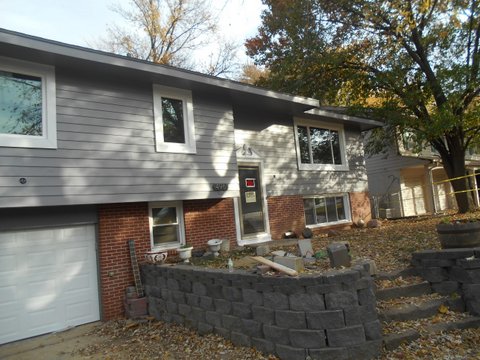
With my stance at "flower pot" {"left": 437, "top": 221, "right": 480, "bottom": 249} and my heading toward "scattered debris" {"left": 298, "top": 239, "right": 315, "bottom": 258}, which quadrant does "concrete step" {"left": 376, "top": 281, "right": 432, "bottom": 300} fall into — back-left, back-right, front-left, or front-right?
front-left

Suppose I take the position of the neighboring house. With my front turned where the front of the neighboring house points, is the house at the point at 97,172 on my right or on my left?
on my right

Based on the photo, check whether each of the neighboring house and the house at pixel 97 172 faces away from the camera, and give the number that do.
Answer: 0

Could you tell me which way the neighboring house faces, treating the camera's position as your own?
facing the viewer and to the right of the viewer

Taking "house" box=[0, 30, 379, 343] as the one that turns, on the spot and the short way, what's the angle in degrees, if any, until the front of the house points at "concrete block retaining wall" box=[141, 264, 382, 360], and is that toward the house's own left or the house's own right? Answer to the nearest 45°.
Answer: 0° — it already faces it

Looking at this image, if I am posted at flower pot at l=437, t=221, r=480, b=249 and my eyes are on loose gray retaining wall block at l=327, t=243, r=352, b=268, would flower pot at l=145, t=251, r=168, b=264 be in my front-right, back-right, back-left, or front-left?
front-right

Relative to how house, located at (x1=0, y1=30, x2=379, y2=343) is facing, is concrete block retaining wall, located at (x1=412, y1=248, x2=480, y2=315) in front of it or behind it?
in front

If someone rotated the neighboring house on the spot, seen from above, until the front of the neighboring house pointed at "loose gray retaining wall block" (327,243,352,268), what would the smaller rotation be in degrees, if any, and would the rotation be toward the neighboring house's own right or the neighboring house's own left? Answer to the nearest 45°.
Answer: approximately 45° to the neighboring house's own right

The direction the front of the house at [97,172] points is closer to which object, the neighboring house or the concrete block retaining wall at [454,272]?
the concrete block retaining wall

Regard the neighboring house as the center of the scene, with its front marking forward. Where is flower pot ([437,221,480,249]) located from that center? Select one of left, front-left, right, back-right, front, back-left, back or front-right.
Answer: front-right

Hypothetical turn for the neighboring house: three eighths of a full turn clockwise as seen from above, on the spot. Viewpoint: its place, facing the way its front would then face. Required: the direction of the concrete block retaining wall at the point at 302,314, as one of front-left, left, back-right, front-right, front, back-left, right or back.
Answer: left

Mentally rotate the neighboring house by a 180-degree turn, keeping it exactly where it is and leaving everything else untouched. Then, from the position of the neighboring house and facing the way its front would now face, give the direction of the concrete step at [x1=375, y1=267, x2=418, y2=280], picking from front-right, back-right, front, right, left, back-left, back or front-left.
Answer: back-left

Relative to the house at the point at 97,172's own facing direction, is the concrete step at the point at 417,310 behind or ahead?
ahead

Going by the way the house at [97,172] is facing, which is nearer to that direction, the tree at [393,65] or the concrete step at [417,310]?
the concrete step

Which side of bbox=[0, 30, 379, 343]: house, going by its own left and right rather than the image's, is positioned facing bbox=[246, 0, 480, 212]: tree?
left
